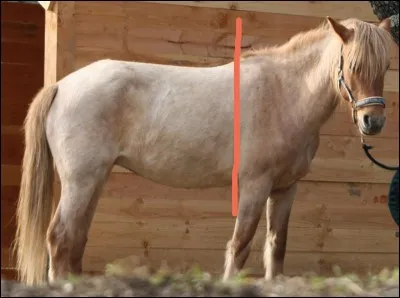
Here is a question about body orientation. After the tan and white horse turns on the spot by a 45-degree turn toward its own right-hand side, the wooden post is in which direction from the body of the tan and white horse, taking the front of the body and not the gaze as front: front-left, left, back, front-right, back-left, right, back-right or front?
back

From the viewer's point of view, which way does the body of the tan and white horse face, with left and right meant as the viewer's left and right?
facing to the right of the viewer
